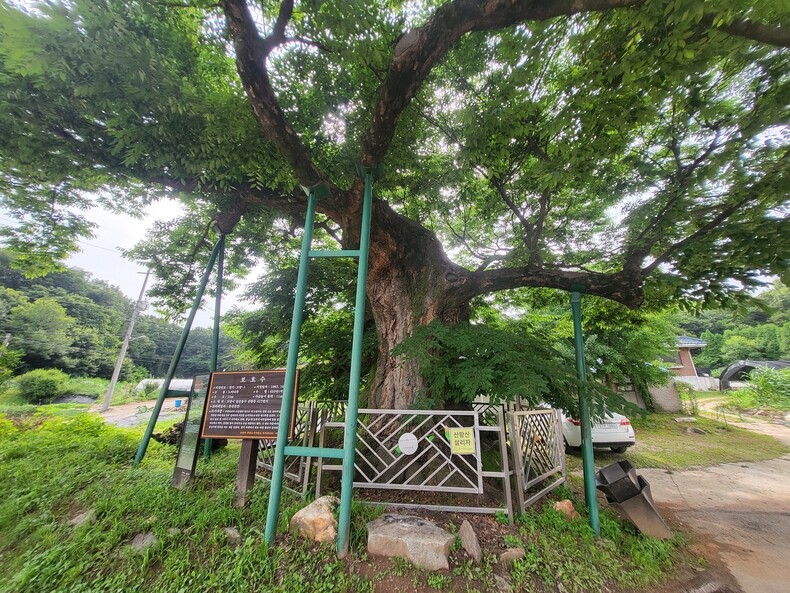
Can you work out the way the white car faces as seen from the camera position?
facing away from the viewer and to the left of the viewer

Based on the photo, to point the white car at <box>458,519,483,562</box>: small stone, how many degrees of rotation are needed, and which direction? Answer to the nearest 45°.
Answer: approximately 135° to its left

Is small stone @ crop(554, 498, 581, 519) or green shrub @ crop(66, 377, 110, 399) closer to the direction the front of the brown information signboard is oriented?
the small stone

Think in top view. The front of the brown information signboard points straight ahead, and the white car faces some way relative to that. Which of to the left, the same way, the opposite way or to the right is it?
the opposite way

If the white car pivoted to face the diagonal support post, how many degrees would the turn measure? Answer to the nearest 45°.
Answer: approximately 90° to its left

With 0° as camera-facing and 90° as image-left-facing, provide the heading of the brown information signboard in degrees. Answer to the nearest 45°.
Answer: approximately 0°

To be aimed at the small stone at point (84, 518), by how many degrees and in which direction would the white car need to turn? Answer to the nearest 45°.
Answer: approximately 90° to its left

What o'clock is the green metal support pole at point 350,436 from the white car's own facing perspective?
The green metal support pole is roughly at 8 o'clock from the white car.

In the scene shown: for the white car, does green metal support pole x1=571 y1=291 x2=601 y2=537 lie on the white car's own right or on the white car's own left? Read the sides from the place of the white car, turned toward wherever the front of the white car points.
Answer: on the white car's own left

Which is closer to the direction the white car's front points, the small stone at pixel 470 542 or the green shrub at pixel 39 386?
the green shrub

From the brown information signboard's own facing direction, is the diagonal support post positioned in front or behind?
behind

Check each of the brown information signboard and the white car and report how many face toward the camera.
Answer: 1
